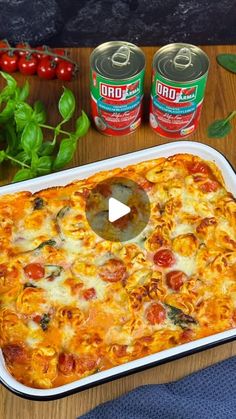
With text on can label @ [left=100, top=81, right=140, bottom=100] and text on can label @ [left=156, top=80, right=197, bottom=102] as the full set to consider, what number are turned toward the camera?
2

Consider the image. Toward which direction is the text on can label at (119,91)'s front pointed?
toward the camera

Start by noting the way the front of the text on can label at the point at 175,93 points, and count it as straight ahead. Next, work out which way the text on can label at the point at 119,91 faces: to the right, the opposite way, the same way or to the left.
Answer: the same way

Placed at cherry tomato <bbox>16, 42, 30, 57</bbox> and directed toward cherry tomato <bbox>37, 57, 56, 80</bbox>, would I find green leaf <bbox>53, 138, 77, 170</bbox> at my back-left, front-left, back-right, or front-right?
front-right

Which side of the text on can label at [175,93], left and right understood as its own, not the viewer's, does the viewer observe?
front

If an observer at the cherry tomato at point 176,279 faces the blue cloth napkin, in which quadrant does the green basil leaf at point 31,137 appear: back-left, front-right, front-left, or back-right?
back-right
